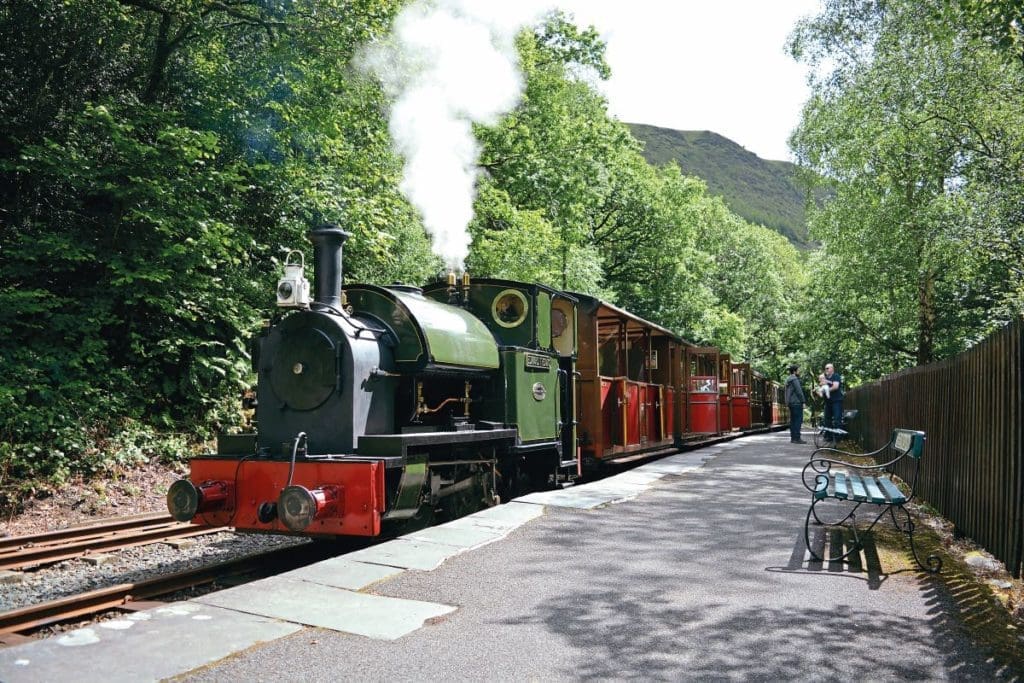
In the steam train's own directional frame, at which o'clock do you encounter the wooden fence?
The wooden fence is roughly at 8 o'clock from the steam train.

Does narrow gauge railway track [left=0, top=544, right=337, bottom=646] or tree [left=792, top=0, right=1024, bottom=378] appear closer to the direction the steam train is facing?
the narrow gauge railway track

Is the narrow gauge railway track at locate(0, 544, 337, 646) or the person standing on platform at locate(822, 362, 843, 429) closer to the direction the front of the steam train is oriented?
the narrow gauge railway track

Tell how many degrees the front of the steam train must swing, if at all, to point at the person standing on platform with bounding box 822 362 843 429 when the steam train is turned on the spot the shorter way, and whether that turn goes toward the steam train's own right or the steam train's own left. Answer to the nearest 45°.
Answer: approximately 180°

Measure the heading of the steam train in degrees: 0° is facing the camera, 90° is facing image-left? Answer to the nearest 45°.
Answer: approximately 45°
